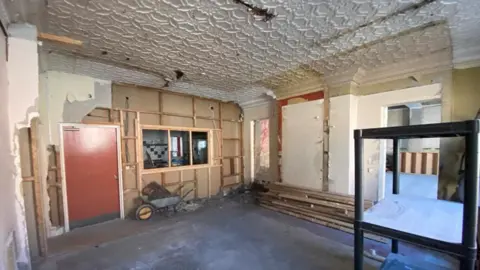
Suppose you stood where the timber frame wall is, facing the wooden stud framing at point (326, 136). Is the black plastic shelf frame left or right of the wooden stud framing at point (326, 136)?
right

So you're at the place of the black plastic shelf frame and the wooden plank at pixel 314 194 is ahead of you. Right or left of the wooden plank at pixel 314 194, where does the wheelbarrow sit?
left

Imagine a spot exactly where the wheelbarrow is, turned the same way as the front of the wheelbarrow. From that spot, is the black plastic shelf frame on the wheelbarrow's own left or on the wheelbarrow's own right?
on the wheelbarrow's own left

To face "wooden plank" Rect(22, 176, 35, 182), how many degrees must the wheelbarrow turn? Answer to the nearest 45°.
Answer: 0° — it already faces it

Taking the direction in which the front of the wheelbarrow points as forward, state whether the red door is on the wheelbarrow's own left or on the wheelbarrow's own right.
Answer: on the wheelbarrow's own right

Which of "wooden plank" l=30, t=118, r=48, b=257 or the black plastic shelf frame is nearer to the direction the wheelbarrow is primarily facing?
the wooden plank

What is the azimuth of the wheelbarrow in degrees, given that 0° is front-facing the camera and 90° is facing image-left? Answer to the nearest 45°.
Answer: approximately 45°

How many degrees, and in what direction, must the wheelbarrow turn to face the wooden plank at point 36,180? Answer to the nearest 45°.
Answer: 0° — it already faces it
